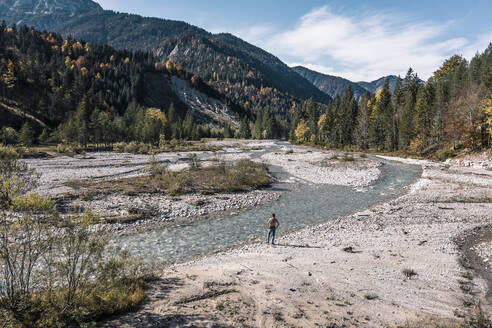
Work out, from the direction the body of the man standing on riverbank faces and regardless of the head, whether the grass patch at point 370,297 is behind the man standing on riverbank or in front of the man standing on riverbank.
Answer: behind

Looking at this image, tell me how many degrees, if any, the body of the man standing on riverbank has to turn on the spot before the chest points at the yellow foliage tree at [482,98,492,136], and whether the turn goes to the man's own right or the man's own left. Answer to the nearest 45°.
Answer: approximately 45° to the man's own right

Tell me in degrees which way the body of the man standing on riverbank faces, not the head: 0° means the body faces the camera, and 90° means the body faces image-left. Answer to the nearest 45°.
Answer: approximately 180°

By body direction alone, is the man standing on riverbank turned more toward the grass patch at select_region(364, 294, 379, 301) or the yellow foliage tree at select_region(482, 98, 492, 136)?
the yellow foliage tree
